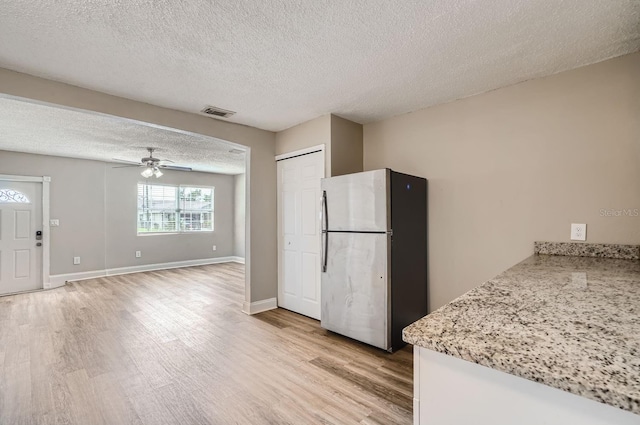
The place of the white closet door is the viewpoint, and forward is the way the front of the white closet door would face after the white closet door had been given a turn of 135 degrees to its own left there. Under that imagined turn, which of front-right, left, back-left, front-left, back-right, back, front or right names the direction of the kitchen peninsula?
right

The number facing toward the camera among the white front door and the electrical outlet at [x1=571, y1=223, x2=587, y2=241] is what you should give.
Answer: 2

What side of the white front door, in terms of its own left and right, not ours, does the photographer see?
front

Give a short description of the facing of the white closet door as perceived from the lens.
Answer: facing the viewer and to the left of the viewer

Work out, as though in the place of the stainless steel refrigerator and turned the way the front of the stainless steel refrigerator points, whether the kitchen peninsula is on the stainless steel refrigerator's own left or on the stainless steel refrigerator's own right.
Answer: on the stainless steel refrigerator's own left

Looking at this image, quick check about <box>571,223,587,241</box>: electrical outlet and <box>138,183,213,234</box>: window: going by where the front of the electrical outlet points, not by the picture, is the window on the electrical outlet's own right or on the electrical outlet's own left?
on the electrical outlet's own right

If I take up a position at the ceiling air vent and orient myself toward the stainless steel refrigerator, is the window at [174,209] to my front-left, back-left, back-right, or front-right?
back-left

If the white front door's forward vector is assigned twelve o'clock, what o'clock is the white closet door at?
The white closet door is roughly at 11 o'clock from the white front door.

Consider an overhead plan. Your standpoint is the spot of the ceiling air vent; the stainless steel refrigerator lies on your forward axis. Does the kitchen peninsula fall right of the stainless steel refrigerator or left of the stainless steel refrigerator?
right

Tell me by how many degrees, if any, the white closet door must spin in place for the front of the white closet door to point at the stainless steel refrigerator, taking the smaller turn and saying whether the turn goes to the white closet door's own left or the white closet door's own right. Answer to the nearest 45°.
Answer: approximately 90° to the white closet door's own left

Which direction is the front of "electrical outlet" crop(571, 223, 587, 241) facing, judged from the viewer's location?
facing the viewer

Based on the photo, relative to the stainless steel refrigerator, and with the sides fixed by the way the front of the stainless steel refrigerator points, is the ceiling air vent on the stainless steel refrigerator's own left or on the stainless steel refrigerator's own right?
on the stainless steel refrigerator's own right
